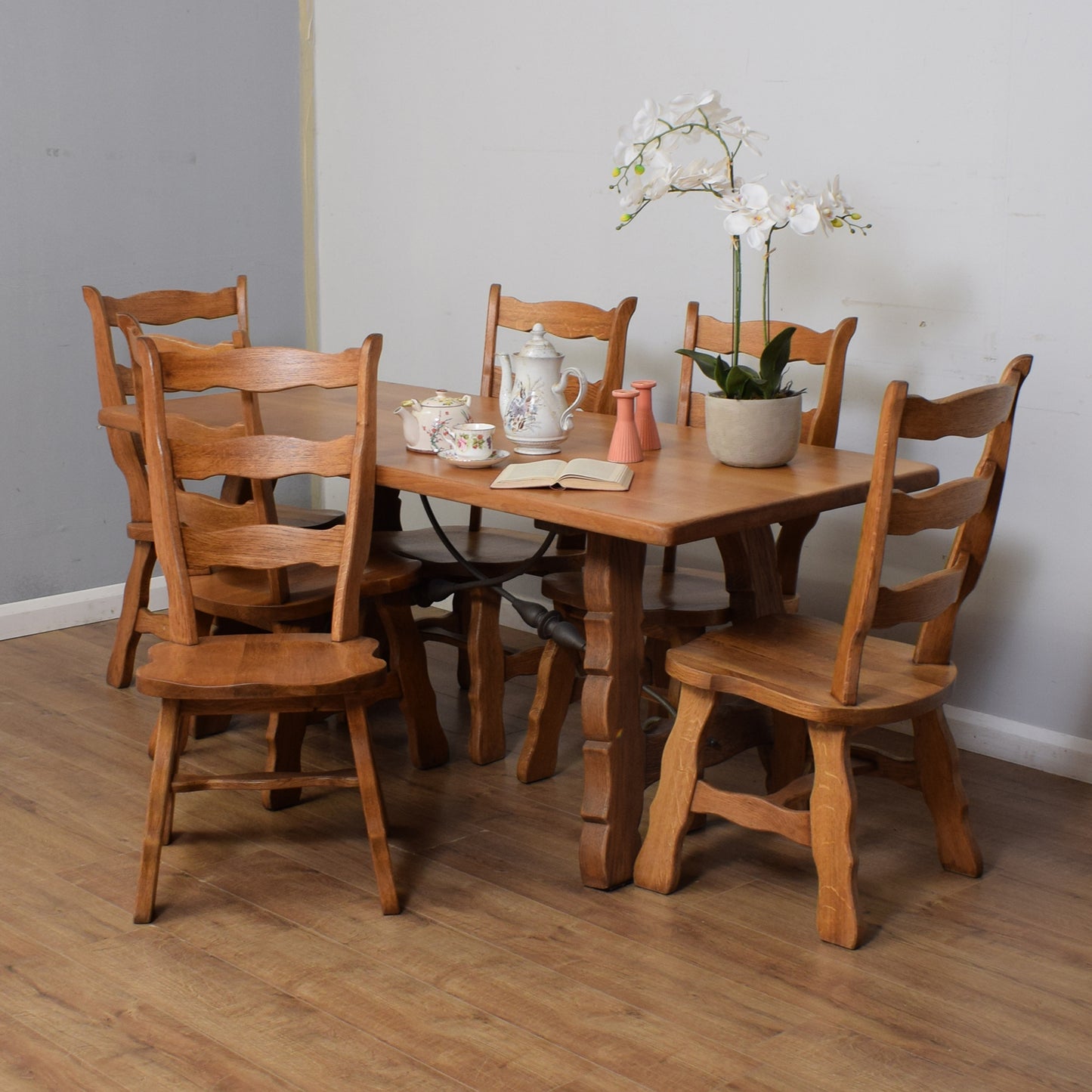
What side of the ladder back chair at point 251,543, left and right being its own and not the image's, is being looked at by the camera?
front

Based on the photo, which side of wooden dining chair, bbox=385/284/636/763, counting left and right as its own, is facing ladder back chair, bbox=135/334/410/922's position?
front

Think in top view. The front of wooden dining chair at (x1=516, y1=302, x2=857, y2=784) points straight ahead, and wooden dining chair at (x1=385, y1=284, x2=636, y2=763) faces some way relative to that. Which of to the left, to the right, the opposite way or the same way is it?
the same way

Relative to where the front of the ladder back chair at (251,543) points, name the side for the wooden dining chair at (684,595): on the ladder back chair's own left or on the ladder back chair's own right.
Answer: on the ladder back chair's own left

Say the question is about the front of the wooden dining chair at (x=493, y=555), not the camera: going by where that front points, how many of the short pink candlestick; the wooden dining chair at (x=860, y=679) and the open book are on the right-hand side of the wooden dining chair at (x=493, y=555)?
0

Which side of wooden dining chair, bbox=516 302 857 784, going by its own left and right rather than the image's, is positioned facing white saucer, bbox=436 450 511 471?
front

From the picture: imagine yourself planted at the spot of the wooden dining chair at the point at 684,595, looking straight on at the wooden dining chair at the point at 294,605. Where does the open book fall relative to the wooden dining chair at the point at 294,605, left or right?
left

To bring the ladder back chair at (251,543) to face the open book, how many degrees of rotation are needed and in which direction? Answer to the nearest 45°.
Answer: approximately 90° to its left

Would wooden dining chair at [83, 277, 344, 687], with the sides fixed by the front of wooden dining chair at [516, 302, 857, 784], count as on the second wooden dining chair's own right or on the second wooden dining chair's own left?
on the second wooden dining chair's own right

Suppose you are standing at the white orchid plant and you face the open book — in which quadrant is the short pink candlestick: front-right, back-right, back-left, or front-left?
front-right

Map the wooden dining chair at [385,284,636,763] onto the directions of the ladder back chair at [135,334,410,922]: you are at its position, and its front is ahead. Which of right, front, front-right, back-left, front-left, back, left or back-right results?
back-left

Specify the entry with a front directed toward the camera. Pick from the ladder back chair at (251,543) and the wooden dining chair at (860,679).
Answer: the ladder back chair

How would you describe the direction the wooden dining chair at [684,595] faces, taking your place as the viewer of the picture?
facing the viewer and to the left of the viewer
